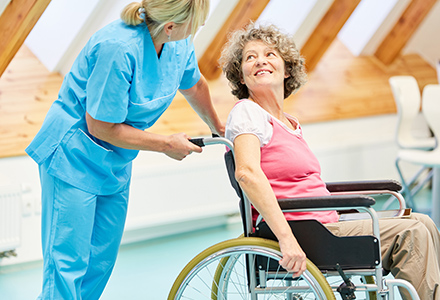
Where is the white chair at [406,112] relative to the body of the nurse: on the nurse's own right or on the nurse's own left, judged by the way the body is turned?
on the nurse's own left

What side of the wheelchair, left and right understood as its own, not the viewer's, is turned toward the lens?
right

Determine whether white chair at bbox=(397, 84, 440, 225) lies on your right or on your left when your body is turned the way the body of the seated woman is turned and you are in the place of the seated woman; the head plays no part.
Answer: on your left

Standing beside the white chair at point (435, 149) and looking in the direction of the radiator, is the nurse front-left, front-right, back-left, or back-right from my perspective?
front-left

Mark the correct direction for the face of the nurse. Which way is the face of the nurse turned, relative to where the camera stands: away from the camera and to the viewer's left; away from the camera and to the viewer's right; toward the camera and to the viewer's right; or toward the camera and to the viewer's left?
away from the camera and to the viewer's right

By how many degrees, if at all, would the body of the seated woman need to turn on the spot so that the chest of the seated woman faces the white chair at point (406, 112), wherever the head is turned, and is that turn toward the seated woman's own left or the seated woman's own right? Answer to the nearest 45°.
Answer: approximately 90° to the seated woman's own left

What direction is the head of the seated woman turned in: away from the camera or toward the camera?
toward the camera

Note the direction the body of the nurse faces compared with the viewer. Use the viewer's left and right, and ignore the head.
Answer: facing the viewer and to the right of the viewer

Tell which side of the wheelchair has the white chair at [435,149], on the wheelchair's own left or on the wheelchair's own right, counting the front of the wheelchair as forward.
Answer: on the wheelchair's own left

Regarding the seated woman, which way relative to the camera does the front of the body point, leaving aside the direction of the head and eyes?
to the viewer's right

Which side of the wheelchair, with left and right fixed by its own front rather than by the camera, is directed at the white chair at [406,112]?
left
